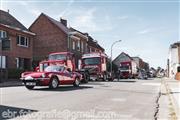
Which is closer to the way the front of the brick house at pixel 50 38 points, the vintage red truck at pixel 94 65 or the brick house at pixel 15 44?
the vintage red truck

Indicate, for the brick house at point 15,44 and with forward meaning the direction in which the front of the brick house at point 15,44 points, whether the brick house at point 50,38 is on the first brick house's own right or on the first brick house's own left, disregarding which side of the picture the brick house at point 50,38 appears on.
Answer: on the first brick house's own left

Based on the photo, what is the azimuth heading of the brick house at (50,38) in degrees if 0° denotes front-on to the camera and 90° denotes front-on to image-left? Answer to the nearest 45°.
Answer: approximately 315°

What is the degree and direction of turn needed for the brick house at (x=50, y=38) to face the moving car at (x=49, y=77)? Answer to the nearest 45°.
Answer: approximately 45° to its right

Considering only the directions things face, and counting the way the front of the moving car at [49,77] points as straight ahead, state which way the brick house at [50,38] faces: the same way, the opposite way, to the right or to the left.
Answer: to the left

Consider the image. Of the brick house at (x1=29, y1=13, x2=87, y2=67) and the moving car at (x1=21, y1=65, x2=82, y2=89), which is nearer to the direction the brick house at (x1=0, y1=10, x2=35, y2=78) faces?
the moving car

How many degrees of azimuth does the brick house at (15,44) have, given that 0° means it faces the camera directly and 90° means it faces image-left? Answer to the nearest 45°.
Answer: approximately 315°

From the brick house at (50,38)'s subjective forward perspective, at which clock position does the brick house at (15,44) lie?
the brick house at (15,44) is roughly at 2 o'clock from the brick house at (50,38).

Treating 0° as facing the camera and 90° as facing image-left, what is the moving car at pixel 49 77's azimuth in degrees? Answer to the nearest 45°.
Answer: approximately 45°

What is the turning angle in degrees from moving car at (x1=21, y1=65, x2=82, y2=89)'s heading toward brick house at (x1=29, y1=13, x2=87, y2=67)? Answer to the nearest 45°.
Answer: approximately 135° to its right

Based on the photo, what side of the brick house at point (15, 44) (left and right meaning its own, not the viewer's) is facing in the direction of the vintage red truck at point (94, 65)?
front

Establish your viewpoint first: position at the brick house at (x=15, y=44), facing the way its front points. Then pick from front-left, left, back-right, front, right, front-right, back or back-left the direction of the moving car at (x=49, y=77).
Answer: front-right

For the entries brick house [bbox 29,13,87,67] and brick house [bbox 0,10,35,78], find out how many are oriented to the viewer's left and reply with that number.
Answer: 0
